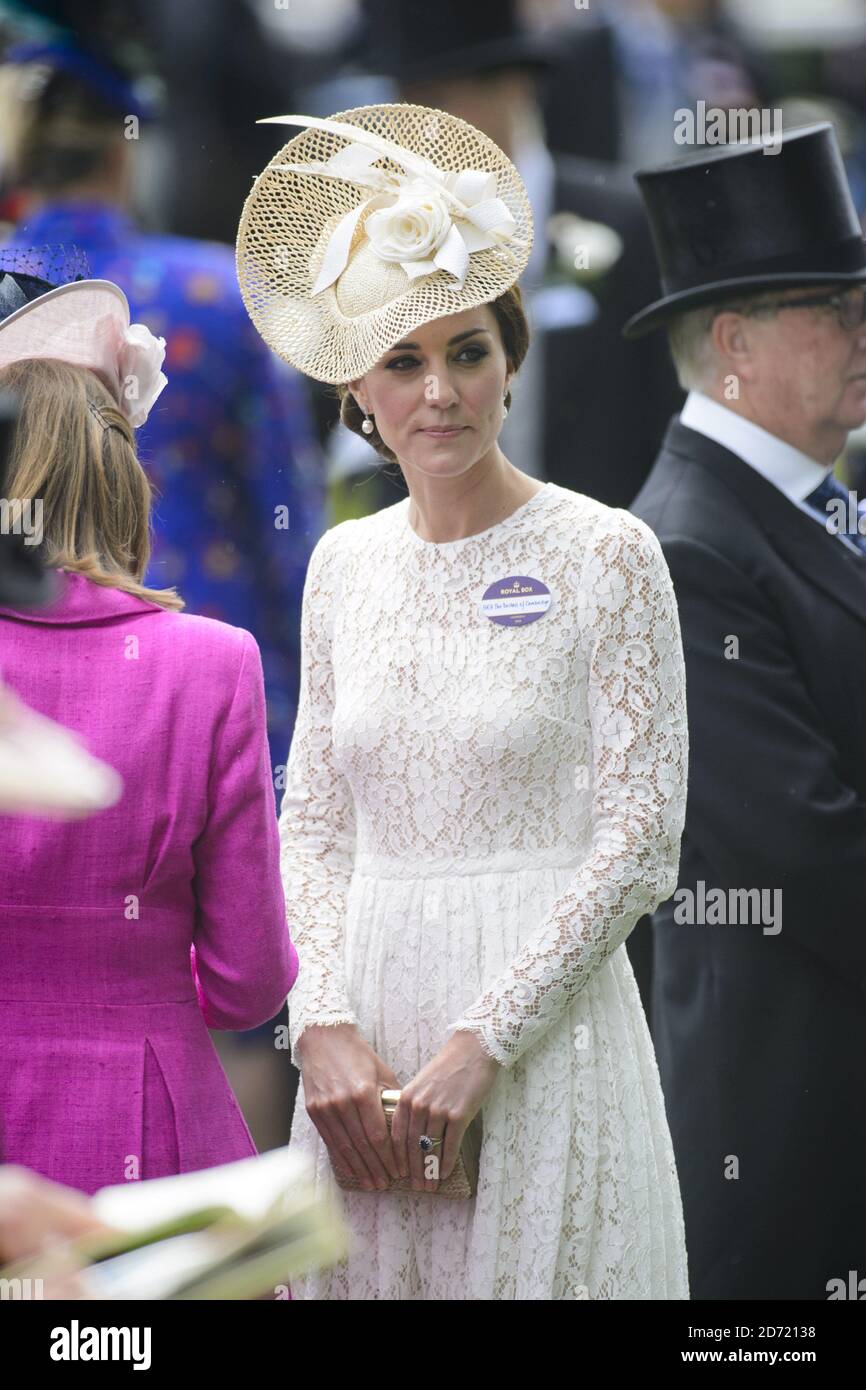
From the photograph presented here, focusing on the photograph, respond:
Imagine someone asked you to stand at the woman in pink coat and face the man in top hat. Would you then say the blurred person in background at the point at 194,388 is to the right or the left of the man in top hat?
left

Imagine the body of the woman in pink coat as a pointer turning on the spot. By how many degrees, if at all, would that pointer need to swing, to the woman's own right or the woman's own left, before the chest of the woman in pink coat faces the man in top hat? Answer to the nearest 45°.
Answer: approximately 45° to the woman's own right

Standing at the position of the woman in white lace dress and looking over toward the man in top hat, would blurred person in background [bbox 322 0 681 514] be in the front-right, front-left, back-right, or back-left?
front-left

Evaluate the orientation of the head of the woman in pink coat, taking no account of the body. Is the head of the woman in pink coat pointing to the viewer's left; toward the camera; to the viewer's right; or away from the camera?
away from the camera

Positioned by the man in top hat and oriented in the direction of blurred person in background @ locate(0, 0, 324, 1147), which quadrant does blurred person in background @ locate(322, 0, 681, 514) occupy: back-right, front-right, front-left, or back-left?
front-right

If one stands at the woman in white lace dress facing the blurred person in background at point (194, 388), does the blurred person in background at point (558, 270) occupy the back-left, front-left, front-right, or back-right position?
front-right

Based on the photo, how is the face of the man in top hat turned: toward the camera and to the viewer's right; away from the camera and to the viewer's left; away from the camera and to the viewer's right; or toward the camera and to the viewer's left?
toward the camera and to the viewer's right

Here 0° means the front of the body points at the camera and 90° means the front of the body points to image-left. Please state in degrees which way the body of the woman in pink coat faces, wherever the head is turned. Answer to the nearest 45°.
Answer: approximately 180°

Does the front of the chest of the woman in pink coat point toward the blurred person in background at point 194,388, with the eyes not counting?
yes

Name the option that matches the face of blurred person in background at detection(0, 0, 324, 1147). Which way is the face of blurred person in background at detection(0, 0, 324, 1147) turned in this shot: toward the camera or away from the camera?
away from the camera
